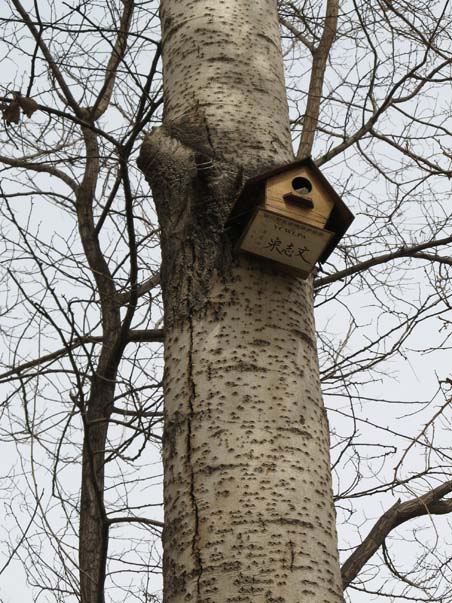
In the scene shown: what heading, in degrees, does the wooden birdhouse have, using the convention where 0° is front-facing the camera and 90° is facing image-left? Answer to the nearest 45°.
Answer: approximately 0°
